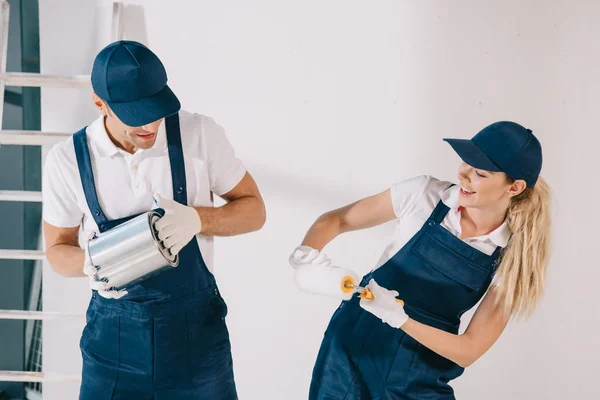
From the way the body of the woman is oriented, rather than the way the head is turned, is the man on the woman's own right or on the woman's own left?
on the woman's own right

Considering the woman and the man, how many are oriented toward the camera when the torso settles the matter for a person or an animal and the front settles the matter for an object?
2

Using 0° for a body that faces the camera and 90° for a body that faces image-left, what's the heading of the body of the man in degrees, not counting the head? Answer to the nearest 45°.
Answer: approximately 0°

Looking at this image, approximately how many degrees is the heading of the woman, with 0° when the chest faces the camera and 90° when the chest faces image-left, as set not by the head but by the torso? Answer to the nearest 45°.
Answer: approximately 0°

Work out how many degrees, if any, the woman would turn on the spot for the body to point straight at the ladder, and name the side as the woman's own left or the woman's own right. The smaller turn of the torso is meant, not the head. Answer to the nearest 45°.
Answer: approximately 90° to the woman's own right

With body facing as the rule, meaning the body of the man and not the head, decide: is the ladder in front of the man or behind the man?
behind

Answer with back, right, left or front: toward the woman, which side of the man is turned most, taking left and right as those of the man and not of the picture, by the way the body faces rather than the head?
left

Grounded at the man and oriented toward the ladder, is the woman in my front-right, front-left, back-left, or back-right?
back-right

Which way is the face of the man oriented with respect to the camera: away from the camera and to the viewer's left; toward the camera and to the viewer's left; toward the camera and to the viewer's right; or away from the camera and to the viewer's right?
toward the camera and to the viewer's right

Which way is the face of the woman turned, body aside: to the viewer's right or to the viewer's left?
to the viewer's left
